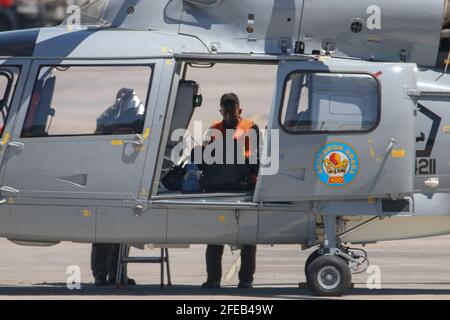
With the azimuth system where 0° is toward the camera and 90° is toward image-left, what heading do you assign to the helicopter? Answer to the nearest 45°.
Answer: approximately 90°
